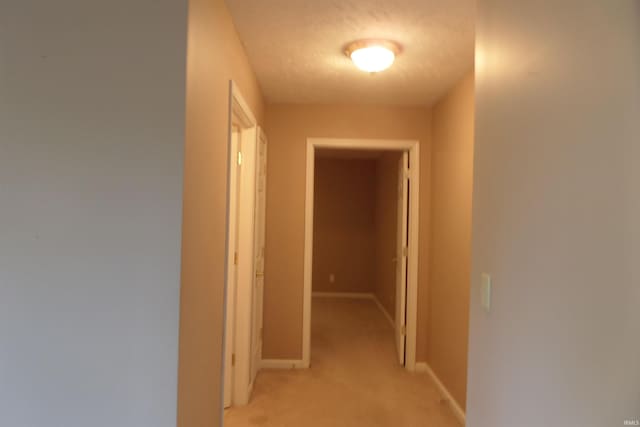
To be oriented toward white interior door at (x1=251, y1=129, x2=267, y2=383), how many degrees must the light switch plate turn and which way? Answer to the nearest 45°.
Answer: approximately 90° to its right

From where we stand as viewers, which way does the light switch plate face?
facing the viewer and to the left of the viewer
